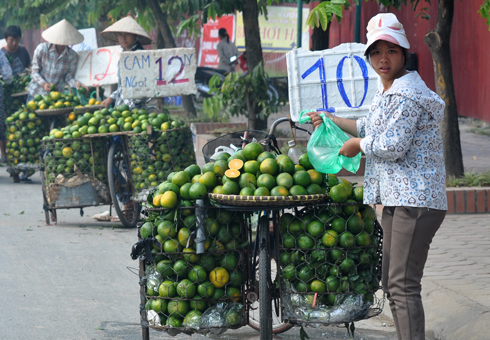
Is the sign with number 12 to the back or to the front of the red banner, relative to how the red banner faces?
to the front

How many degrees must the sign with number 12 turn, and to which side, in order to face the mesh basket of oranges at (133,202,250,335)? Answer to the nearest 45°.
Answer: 0° — it already faces it

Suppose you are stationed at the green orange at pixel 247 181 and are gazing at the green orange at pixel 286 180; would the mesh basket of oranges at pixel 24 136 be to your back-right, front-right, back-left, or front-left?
back-left

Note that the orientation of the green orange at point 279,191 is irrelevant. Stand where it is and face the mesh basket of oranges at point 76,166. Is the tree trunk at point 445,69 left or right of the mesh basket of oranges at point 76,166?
right

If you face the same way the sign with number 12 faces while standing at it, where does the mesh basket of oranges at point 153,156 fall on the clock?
The mesh basket of oranges is roughly at 12 o'clock from the sign with number 12.

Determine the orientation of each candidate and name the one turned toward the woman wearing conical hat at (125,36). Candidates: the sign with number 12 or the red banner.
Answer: the red banner

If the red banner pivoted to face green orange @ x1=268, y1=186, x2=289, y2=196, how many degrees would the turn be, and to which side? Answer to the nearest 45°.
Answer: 0° — it already faces it

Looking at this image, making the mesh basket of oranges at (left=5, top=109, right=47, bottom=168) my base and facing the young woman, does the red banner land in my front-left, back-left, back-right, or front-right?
back-left

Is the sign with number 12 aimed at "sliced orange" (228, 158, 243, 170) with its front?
yes

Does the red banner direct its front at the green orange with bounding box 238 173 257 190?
yes

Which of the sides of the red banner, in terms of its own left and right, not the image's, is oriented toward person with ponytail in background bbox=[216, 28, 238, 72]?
front

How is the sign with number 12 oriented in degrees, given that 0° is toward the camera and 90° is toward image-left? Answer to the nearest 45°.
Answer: approximately 0°

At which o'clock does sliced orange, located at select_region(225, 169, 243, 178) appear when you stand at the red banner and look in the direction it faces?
The sliced orange is roughly at 12 o'clock from the red banner.

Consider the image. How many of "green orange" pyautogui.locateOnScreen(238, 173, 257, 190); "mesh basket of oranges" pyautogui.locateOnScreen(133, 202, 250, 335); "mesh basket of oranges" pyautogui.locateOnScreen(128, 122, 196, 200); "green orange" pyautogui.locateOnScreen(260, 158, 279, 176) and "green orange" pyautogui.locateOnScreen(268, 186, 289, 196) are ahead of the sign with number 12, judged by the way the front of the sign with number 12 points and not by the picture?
5
